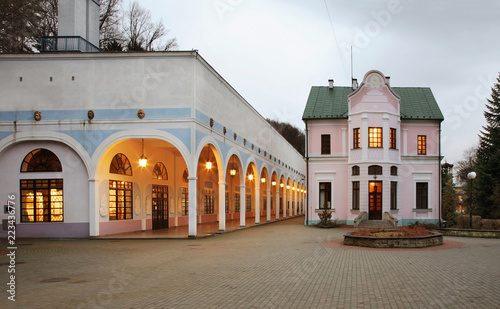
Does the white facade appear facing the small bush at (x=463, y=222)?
no

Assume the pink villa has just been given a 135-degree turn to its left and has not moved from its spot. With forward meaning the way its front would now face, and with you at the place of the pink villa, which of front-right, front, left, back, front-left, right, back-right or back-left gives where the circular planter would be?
back-right

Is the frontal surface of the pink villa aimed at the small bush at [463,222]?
no

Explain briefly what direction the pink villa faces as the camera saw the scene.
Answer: facing the viewer

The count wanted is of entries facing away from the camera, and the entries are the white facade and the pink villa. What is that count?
0

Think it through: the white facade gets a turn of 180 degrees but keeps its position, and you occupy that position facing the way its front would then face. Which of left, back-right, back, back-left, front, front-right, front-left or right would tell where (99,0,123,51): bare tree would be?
front-right

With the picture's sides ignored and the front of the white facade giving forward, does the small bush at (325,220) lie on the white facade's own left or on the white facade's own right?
on the white facade's own left

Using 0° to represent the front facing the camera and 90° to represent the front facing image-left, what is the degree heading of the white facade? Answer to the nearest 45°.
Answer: approximately 315°

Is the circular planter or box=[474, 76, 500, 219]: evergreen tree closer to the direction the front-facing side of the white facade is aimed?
the circular planter

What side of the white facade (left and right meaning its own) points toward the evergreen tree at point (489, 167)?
left
